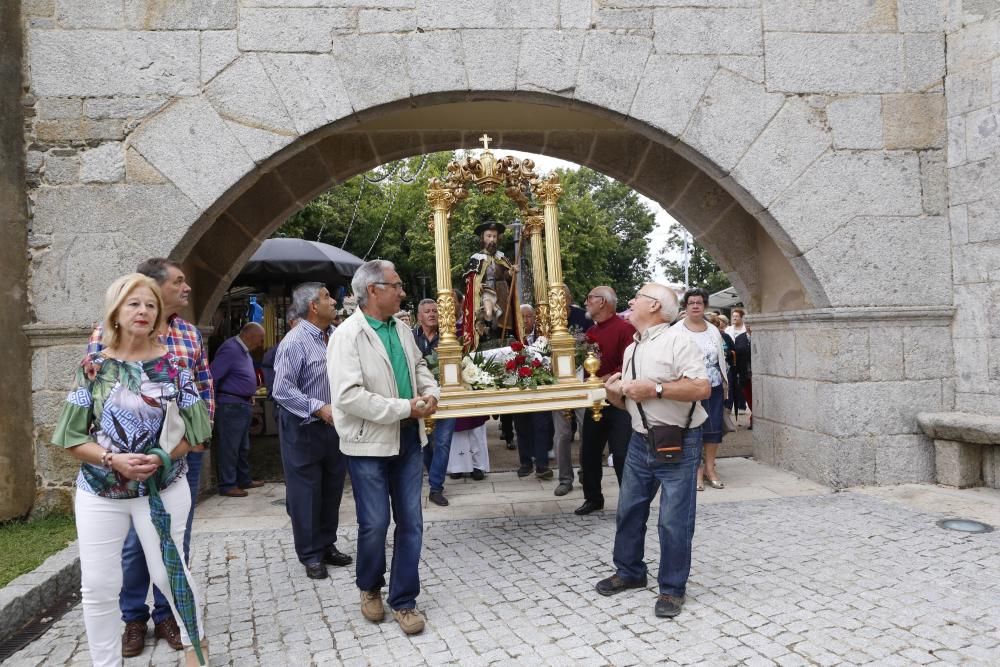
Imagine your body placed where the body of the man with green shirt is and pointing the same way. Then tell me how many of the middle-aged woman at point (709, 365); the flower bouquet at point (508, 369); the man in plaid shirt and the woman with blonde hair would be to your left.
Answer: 2

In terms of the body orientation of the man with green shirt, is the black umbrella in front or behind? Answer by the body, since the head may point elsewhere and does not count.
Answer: behind

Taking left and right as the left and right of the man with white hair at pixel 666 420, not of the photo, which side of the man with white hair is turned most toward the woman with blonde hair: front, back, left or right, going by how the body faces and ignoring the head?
front

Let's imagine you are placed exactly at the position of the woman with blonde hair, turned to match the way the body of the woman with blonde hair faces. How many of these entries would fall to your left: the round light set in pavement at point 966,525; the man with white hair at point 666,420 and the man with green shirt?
3

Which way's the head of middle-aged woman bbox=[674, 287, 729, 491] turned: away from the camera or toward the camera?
toward the camera

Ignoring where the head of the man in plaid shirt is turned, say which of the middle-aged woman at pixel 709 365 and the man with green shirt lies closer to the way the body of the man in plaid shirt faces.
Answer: the man with green shirt

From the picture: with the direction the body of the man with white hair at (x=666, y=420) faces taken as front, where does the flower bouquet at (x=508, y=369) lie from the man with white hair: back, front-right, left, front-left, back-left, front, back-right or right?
right

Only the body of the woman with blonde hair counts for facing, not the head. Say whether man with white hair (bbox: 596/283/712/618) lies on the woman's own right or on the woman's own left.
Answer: on the woman's own left

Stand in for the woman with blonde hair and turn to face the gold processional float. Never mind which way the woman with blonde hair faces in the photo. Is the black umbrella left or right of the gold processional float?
left

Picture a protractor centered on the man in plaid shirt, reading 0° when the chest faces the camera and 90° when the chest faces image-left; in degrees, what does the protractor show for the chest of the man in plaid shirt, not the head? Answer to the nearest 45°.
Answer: approximately 315°

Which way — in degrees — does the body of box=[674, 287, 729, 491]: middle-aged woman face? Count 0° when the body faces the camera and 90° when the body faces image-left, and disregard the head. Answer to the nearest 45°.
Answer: approximately 0°

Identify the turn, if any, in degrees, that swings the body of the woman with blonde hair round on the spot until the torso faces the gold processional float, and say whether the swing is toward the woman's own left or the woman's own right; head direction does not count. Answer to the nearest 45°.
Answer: approximately 135° to the woman's own left

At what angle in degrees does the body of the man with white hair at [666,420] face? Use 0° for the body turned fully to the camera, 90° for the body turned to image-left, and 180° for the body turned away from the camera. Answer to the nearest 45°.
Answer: approximately 45°

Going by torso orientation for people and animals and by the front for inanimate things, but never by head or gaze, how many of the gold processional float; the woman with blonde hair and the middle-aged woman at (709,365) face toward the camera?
3

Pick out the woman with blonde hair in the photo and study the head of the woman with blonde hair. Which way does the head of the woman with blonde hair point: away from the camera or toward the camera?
toward the camera

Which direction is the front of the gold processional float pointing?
toward the camera

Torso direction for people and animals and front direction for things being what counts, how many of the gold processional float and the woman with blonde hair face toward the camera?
2
